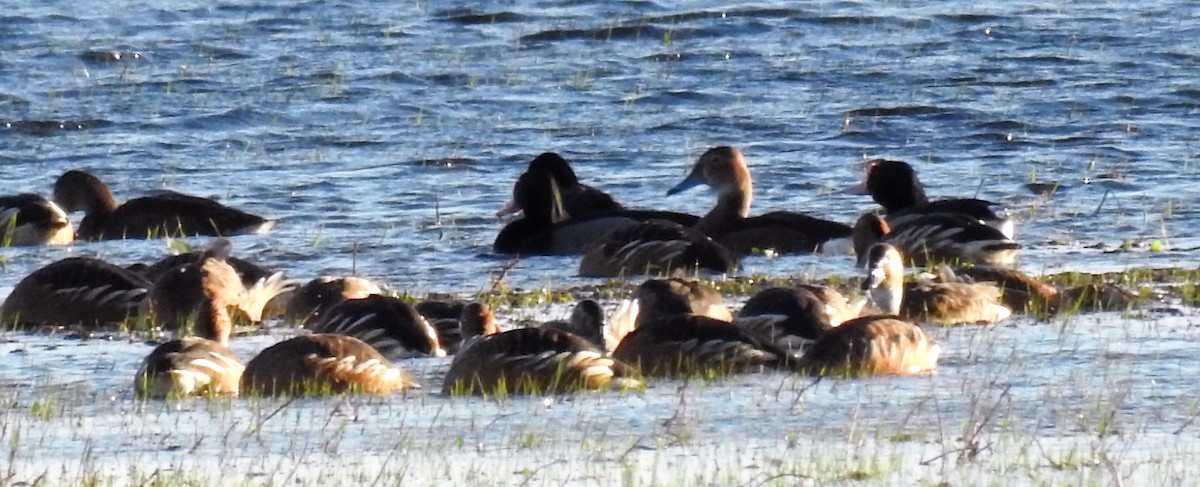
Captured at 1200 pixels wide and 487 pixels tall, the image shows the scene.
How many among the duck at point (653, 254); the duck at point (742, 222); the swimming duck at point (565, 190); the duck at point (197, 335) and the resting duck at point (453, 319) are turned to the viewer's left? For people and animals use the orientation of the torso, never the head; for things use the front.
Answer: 3

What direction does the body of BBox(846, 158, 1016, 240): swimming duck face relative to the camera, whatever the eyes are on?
to the viewer's left

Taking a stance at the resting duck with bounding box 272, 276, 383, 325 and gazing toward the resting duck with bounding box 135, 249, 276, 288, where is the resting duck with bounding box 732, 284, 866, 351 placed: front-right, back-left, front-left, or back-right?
back-right

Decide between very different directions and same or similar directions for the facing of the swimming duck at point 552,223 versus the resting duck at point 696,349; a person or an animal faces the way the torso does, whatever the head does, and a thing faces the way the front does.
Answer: same or similar directions

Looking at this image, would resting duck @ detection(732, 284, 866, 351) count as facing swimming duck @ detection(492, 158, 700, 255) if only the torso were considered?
no

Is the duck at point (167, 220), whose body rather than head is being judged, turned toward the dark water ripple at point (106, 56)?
no

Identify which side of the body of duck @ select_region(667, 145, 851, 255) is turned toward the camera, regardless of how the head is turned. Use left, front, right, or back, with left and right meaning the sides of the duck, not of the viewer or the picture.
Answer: left

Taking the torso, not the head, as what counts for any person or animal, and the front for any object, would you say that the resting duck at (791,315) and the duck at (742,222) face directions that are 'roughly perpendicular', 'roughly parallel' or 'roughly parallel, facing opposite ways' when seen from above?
roughly parallel

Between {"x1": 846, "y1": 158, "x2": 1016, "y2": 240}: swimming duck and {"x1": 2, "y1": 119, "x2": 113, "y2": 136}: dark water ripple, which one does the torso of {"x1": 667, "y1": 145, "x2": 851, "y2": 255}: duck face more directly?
the dark water ripple

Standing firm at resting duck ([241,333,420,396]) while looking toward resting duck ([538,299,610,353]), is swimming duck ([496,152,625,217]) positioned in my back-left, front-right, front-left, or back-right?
front-left

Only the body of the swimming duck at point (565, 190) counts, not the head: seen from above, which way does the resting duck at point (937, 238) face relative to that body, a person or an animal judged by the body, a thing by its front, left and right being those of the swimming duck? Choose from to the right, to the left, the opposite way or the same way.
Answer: the same way

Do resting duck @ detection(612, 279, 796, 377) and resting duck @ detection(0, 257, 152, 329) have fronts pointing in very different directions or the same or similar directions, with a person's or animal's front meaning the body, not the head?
same or similar directions

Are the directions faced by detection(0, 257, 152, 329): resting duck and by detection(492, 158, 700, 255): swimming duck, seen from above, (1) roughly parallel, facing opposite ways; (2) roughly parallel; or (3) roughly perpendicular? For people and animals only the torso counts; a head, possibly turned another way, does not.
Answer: roughly parallel

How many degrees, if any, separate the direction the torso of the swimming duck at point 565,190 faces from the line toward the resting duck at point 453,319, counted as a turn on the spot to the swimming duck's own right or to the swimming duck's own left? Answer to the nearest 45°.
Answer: approximately 90° to the swimming duck's own left
